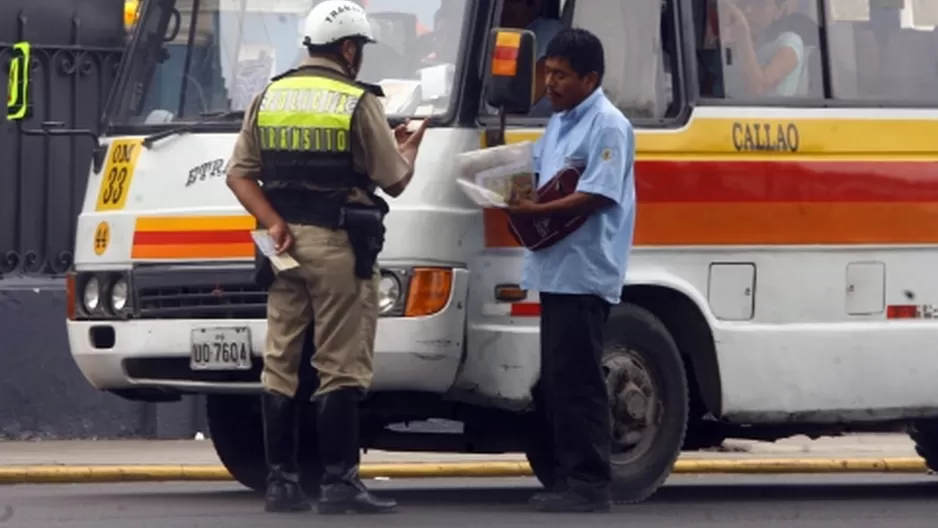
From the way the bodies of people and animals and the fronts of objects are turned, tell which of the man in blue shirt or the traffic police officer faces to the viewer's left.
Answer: the man in blue shirt

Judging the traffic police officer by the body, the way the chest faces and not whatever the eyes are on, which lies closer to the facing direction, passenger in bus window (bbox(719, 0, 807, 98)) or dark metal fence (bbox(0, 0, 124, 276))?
the passenger in bus window

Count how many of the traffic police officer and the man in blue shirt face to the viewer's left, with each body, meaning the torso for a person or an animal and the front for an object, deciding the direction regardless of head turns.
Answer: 1

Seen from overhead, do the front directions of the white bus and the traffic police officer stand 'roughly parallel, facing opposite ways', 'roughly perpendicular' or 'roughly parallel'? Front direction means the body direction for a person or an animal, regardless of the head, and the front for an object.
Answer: roughly parallel, facing opposite ways

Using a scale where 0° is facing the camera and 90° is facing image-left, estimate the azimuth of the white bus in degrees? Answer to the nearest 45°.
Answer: approximately 45°

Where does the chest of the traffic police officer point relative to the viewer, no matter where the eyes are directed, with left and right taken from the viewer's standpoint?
facing away from the viewer and to the right of the viewer

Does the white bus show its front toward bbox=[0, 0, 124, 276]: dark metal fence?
no

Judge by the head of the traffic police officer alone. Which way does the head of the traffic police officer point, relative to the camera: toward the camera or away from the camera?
away from the camera

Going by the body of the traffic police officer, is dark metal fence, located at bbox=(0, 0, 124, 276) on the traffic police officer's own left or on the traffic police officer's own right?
on the traffic police officer's own left

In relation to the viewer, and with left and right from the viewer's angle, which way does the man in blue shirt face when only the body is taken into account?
facing to the left of the viewer
